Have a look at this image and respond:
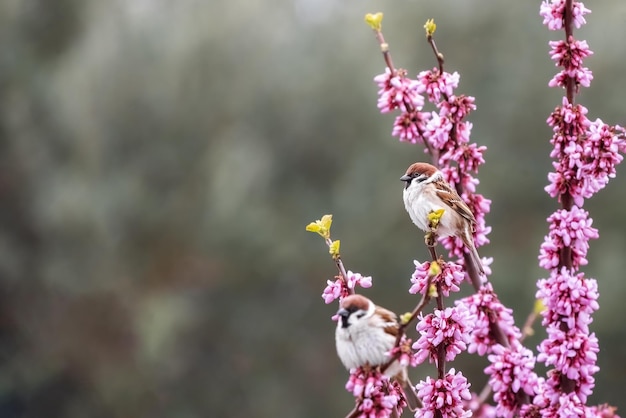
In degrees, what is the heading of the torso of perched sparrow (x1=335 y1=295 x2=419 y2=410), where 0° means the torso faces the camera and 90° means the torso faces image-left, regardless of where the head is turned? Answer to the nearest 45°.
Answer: approximately 45°

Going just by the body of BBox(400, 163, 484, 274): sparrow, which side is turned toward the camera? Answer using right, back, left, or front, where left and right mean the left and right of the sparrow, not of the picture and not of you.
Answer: left
